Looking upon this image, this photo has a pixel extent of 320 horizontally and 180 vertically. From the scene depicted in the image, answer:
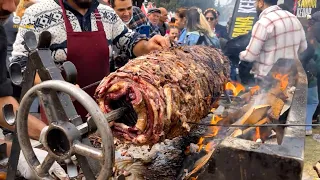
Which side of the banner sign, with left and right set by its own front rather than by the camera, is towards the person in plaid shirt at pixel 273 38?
front

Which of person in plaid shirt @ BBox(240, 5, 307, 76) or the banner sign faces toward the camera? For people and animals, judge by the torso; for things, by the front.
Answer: the banner sign

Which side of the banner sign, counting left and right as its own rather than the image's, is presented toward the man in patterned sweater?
front

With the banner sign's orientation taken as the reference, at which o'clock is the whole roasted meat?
The whole roasted meat is roughly at 12 o'clock from the banner sign.

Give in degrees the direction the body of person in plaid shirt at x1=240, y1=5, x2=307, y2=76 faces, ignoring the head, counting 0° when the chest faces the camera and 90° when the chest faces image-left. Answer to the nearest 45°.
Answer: approximately 135°

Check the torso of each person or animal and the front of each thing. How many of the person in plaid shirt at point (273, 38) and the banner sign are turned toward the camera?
1

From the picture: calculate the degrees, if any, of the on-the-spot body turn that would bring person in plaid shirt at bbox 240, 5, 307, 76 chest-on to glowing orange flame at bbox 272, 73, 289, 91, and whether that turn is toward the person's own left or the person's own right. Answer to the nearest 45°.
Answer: approximately 135° to the person's own left

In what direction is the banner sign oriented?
toward the camera

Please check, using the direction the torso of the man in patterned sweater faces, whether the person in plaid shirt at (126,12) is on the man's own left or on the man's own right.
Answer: on the man's own left

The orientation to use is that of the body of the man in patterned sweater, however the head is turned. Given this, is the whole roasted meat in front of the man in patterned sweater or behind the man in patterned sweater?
in front

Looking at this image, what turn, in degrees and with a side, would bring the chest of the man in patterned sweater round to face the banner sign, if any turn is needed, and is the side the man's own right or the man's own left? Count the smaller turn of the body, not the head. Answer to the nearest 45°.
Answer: approximately 90° to the man's own left

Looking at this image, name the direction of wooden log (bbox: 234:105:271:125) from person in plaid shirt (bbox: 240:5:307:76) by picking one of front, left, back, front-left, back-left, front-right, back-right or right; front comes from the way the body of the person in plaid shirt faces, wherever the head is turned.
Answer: back-left

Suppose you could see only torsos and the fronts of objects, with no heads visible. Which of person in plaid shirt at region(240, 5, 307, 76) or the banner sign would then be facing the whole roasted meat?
the banner sign
